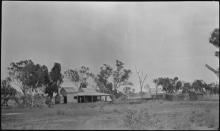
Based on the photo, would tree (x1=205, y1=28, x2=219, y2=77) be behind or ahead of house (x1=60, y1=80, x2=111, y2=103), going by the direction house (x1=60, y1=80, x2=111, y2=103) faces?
ahead

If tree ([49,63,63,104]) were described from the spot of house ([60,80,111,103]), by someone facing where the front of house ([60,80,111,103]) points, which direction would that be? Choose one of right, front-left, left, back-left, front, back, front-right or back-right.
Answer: front-right

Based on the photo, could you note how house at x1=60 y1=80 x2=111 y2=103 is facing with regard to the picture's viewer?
facing the viewer and to the right of the viewer

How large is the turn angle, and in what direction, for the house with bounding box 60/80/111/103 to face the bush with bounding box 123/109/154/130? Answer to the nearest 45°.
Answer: approximately 45° to its right

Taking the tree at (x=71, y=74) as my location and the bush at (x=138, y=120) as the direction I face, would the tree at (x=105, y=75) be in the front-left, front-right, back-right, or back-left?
front-left
